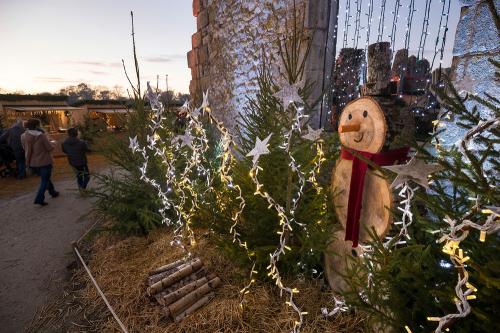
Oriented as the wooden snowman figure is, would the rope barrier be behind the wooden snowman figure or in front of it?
in front

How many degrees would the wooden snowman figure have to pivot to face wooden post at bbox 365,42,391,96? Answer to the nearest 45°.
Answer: approximately 135° to its right

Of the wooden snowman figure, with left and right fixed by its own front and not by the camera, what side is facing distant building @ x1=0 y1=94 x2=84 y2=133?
right

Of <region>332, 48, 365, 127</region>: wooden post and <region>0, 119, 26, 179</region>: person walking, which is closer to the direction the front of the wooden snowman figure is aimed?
the person walking

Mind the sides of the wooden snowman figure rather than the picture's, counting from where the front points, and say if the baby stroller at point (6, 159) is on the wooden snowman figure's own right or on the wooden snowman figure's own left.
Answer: on the wooden snowman figure's own right

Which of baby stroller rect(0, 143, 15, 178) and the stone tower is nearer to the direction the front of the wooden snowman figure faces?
the baby stroller

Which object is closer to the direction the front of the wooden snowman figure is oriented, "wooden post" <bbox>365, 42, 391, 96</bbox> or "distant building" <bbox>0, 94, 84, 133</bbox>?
the distant building

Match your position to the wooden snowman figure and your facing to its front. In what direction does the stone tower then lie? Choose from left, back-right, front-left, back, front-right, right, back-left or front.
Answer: right

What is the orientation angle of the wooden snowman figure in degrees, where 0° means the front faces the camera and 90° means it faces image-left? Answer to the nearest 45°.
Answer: approximately 45°

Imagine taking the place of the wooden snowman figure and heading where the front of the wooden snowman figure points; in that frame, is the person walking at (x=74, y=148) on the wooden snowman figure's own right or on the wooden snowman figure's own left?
on the wooden snowman figure's own right
